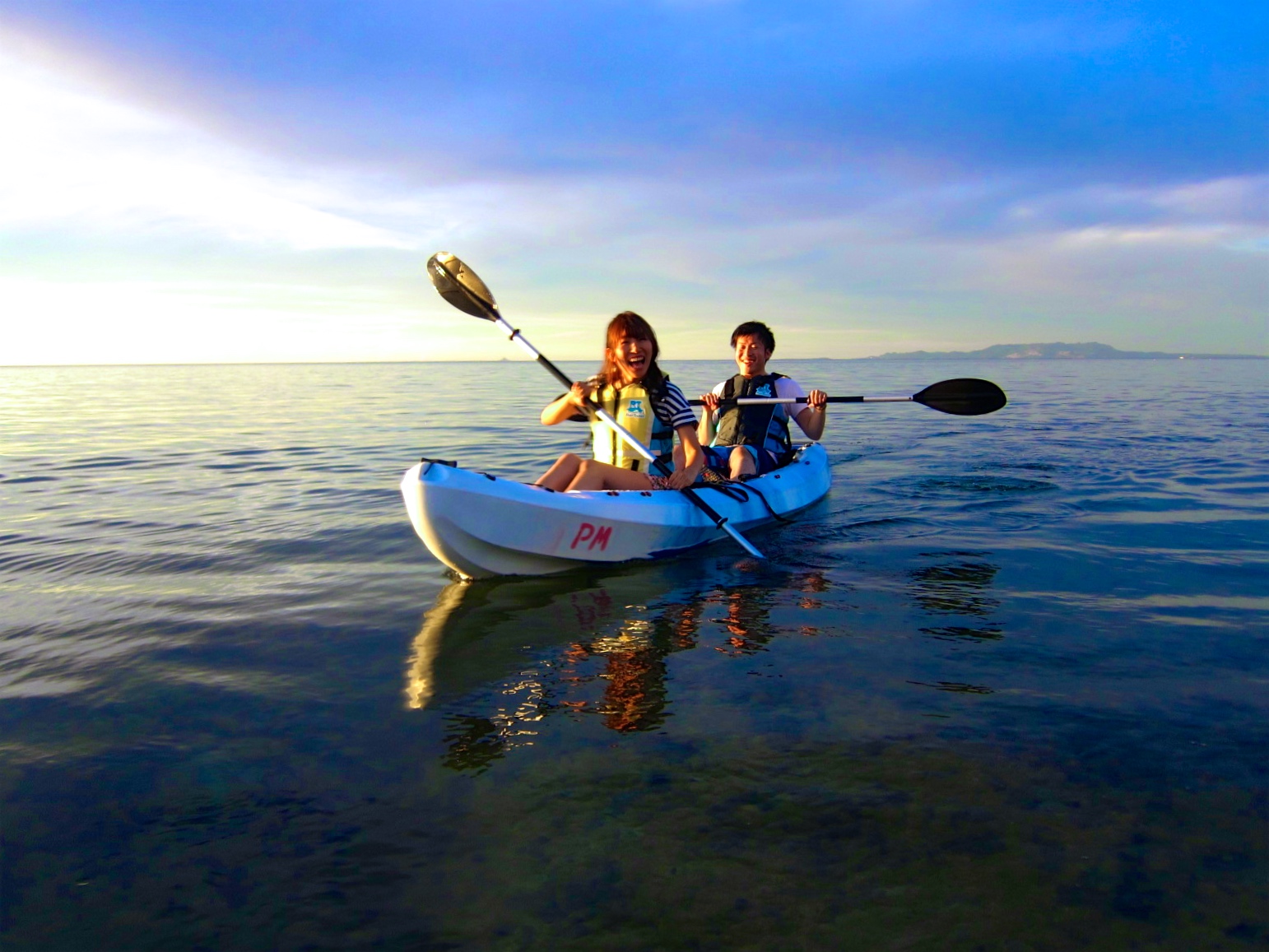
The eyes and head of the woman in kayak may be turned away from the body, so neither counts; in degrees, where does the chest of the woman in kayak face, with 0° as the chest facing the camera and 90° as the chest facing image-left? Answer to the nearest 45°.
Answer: approximately 45°

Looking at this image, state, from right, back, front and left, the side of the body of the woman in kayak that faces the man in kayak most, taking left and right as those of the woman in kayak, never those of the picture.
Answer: back

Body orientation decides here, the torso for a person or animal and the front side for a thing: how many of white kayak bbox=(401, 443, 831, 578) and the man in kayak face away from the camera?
0

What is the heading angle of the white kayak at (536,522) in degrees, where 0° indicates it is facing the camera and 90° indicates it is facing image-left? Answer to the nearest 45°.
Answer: approximately 45°

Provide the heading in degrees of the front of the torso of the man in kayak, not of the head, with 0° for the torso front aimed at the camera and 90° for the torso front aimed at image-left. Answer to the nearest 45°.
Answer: approximately 45°
